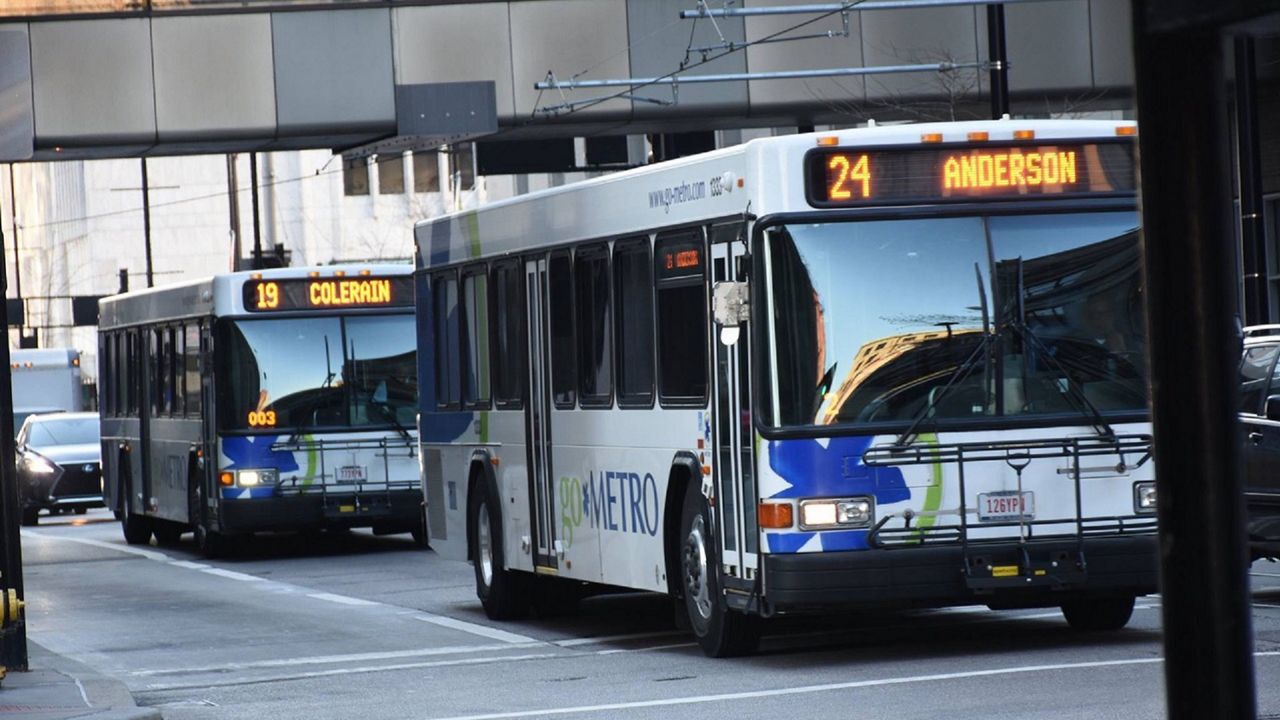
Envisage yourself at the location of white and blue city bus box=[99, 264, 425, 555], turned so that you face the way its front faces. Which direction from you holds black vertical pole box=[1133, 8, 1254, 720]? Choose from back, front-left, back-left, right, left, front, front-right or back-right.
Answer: front

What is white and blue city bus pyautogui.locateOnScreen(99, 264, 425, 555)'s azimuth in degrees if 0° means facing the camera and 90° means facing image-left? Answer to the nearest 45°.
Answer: approximately 0°

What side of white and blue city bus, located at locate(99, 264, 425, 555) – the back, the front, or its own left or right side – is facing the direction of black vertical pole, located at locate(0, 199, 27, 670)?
front

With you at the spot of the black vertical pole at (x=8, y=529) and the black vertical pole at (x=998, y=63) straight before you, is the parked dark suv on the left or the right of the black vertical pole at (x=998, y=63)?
right

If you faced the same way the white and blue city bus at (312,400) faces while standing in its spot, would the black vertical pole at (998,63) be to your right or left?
on your left

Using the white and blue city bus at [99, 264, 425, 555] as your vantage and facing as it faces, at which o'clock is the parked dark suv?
The parked dark suv is roughly at 11 o'clock from the white and blue city bus.

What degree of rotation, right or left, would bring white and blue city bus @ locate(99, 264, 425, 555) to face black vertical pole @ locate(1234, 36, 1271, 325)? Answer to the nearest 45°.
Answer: approximately 90° to its left
